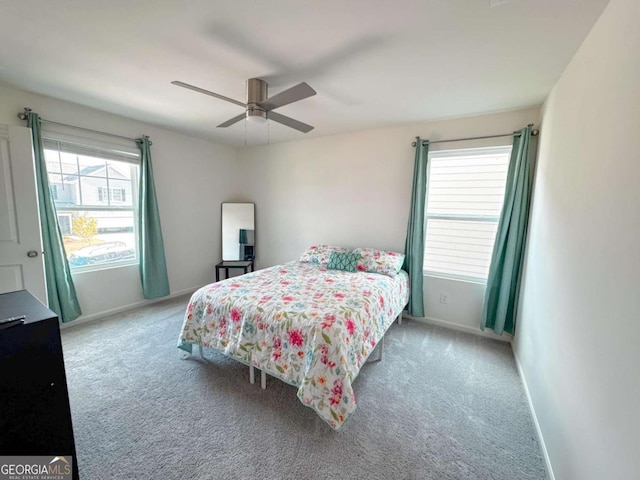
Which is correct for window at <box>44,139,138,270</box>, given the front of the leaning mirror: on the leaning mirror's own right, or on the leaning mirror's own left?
on the leaning mirror's own right

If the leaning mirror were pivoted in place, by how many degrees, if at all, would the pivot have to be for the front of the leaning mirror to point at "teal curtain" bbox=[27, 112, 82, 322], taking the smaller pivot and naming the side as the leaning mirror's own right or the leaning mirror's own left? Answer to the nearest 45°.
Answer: approximately 45° to the leaning mirror's own right

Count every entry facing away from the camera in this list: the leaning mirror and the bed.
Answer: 0

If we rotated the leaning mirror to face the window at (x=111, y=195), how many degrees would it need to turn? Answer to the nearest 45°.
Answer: approximately 45° to its right

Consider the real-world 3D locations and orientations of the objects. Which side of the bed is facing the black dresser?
front

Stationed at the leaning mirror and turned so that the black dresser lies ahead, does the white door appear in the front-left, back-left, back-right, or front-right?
front-right

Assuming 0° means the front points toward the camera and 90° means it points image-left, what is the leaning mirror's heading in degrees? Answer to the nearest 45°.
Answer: approximately 0°

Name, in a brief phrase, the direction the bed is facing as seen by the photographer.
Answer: facing the viewer and to the left of the viewer

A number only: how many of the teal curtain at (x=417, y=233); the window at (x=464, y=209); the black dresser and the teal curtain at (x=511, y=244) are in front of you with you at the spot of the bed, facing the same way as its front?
1

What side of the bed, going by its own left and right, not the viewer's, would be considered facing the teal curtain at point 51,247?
right

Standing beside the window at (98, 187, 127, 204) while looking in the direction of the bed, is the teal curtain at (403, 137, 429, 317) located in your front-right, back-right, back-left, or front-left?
front-left

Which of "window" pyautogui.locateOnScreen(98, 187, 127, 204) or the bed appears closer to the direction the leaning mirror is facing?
the bed

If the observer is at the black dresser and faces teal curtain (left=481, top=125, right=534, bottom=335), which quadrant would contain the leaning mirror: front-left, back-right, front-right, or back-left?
front-left
